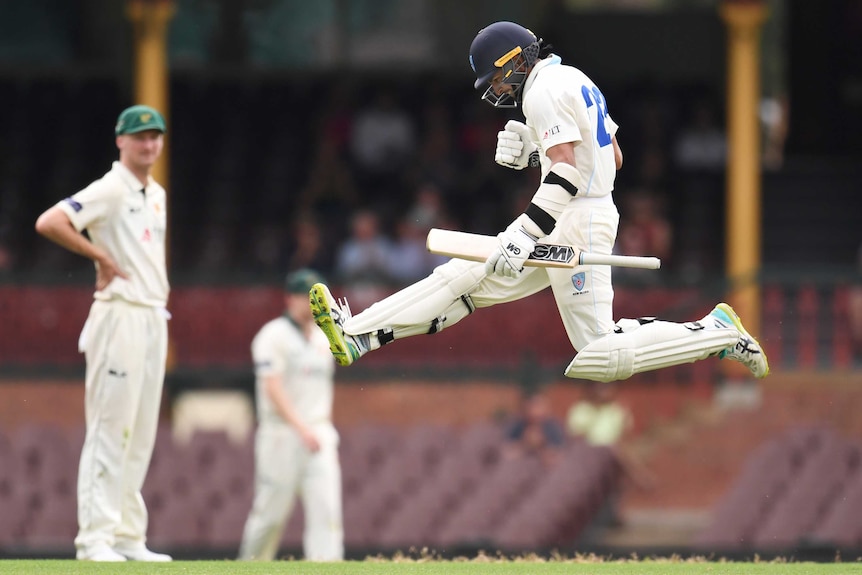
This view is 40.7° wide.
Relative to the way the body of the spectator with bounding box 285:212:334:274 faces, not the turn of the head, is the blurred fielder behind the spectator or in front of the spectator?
in front

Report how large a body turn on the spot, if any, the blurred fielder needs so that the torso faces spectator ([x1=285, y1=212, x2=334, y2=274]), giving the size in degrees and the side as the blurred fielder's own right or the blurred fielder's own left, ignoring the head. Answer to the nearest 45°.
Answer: approximately 135° to the blurred fielder's own left

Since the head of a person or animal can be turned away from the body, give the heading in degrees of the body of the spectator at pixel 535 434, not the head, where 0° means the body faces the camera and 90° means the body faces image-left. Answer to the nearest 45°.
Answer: approximately 0°

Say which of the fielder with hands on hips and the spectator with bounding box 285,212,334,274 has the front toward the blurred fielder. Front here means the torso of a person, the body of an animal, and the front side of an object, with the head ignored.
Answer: the spectator

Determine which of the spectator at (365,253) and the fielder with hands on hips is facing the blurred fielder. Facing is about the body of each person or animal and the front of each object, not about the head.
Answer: the spectator

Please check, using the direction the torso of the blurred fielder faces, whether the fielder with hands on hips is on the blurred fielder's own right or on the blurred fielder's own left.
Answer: on the blurred fielder's own right

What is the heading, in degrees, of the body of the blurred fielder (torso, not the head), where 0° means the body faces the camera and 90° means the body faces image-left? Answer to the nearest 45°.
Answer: approximately 315°

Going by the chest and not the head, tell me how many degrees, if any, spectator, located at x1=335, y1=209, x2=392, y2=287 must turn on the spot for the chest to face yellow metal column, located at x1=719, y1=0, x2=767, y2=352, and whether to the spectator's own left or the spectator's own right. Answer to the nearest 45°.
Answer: approximately 90° to the spectator's own left

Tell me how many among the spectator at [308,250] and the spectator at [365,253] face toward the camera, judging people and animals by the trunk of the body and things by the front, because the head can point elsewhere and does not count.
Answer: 2

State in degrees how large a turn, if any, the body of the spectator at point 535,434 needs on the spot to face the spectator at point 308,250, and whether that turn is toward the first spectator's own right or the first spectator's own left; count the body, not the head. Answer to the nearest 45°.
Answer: approximately 135° to the first spectator's own right
